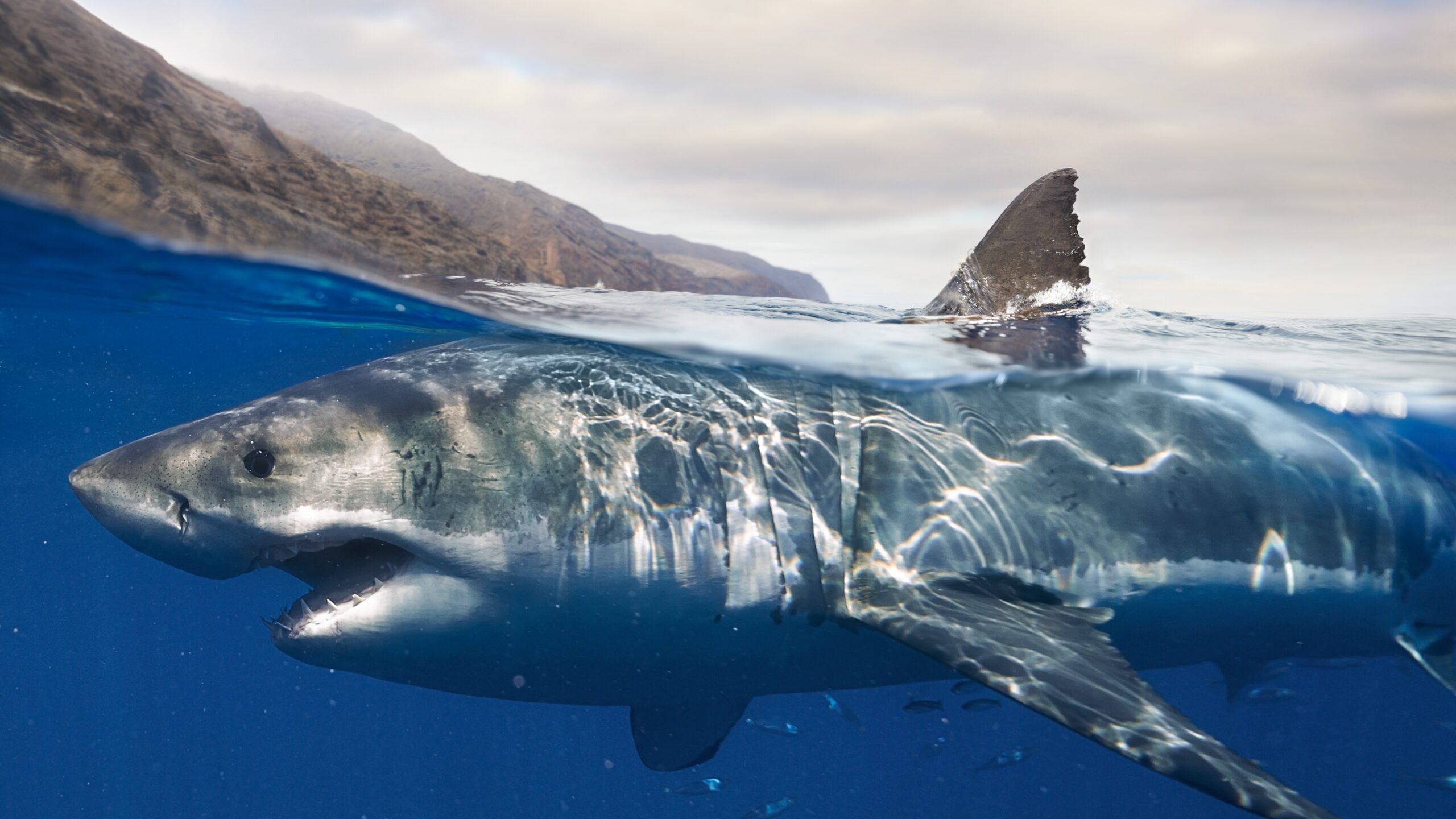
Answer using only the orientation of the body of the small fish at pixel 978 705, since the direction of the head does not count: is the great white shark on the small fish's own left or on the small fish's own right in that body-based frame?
on the small fish's own left

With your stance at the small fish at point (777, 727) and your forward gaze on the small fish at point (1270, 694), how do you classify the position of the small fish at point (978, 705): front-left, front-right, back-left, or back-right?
front-right

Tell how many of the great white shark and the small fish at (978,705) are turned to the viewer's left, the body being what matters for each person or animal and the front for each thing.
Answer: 2
